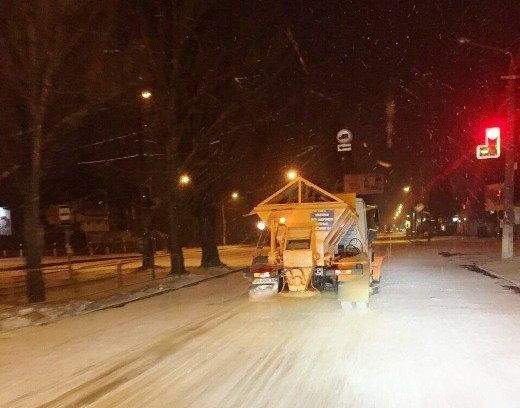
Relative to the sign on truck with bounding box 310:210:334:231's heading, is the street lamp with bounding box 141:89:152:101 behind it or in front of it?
behind

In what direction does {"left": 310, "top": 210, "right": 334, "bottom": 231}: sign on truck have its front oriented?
toward the camera

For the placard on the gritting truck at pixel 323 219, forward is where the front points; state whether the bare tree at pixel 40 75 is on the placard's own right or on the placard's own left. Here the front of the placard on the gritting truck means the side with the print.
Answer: on the placard's own right

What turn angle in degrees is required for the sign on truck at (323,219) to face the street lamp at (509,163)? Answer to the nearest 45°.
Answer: approximately 135° to its left

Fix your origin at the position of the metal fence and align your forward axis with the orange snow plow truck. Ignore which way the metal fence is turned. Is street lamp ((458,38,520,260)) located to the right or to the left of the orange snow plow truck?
left
